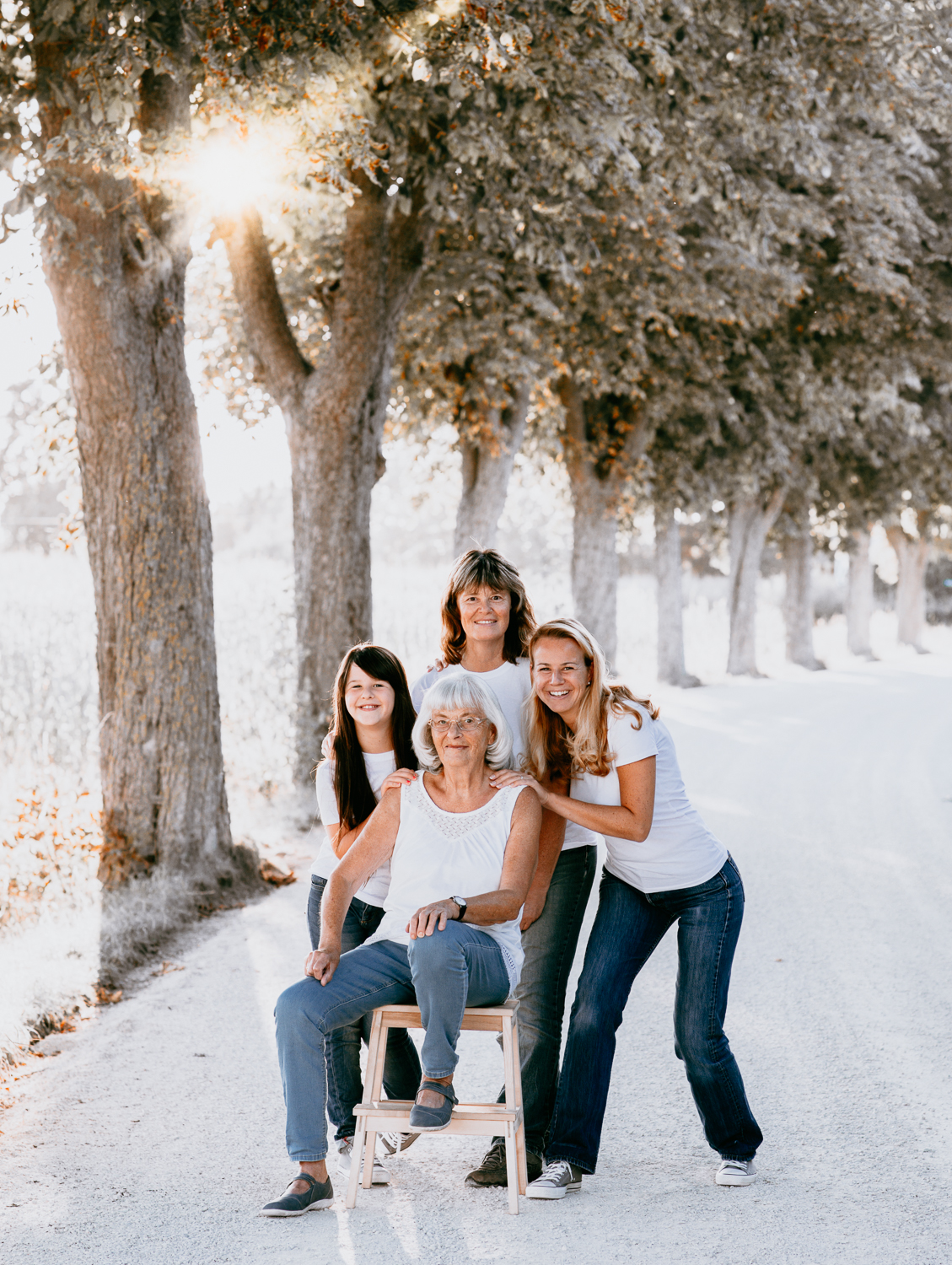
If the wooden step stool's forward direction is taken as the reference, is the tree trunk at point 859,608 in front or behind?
behind

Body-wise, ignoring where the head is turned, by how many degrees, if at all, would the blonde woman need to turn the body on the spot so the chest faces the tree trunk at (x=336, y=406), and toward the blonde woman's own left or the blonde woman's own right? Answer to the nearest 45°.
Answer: approximately 135° to the blonde woman's own right

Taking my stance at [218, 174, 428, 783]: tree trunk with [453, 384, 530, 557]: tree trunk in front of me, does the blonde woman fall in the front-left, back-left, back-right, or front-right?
back-right

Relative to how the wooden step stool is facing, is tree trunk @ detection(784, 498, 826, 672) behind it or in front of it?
behind

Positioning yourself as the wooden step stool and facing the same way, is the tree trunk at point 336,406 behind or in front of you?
behind

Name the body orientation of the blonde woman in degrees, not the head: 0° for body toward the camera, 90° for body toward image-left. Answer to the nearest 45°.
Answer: approximately 45°

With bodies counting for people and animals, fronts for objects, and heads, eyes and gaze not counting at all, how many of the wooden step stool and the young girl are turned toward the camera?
2
